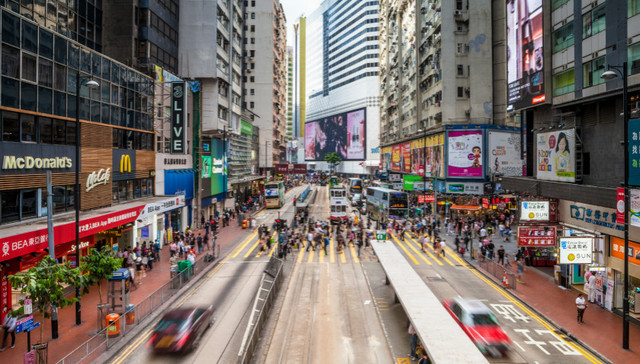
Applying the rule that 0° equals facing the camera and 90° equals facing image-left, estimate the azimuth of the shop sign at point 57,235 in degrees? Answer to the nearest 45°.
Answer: approximately 315°

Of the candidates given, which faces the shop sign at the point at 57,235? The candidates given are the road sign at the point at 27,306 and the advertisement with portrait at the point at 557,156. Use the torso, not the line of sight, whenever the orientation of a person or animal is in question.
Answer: the advertisement with portrait

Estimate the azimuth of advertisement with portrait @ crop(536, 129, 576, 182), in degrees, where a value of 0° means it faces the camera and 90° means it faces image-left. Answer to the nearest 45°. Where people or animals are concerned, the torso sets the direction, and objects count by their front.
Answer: approximately 45°

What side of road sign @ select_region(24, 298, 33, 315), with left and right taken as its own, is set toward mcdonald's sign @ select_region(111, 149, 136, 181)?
back

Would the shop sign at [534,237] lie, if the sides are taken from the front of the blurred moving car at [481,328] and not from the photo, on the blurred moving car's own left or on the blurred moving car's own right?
on the blurred moving car's own left

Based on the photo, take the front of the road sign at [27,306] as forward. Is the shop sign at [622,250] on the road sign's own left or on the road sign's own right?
on the road sign's own left

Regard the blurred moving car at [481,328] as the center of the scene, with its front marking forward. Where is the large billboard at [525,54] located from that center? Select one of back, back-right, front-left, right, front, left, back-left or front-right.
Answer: back-left

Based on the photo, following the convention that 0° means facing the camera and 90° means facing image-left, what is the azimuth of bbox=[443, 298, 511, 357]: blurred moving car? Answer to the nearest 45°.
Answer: approximately 315°
